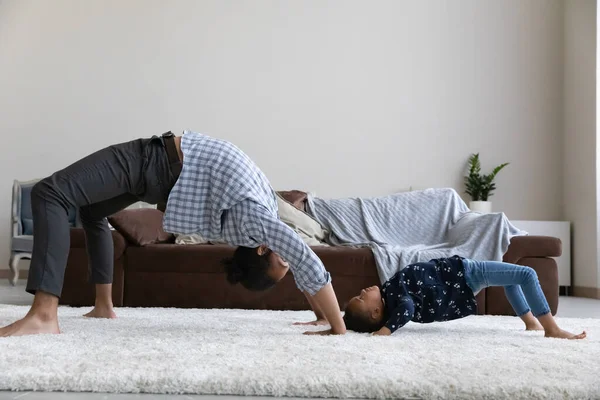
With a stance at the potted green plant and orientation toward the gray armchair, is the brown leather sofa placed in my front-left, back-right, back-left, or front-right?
front-left

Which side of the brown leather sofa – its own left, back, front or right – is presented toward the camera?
front

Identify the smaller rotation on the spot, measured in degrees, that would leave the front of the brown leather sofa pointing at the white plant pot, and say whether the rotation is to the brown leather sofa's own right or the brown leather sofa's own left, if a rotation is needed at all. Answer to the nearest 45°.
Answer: approximately 135° to the brown leather sofa's own left

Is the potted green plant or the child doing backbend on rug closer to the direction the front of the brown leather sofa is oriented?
the child doing backbend on rug

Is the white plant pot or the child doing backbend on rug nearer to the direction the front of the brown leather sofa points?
the child doing backbend on rug

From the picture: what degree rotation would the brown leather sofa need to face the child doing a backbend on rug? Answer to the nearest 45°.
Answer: approximately 45° to its left
